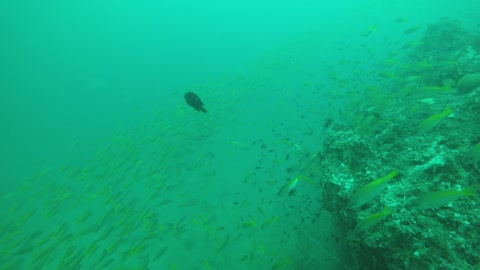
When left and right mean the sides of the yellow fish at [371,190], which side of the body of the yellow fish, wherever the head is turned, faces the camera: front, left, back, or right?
left
